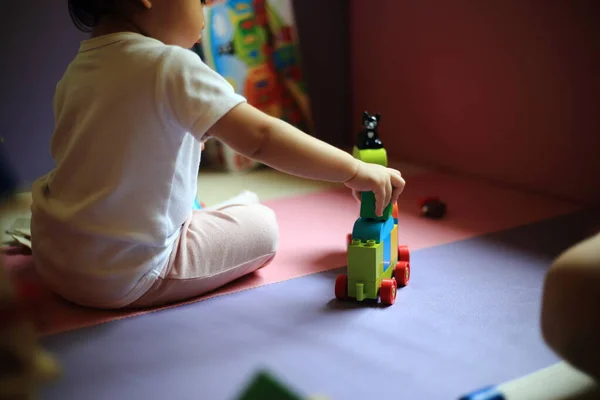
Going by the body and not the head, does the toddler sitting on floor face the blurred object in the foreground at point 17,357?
no

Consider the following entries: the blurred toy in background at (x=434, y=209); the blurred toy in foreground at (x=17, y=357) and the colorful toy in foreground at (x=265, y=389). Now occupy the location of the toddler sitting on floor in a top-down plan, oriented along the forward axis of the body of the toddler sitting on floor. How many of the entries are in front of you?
1

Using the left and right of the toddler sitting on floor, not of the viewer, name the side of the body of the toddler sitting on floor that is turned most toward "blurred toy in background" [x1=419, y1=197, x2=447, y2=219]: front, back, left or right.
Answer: front

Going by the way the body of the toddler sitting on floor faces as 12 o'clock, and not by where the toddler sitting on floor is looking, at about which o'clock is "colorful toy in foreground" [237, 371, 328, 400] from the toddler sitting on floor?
The colorful toy in foreground is roughly at 4 o'clock from the toddler sitting on floor.

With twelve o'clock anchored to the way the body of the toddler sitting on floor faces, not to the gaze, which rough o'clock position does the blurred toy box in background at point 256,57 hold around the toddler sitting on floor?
The blurred toy box in background is roughly at 11 o'clock from the toddler sitting on floor.

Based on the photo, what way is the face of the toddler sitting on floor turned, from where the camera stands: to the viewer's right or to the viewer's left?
to the viewer's right

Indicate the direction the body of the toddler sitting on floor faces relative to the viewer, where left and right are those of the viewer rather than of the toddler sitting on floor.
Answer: facing away from the viewer and to the right of the viewer
